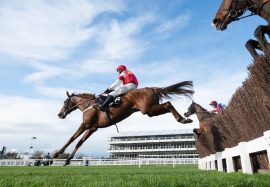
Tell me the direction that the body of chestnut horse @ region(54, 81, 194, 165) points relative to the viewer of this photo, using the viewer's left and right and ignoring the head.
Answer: facing to the left of the viewer

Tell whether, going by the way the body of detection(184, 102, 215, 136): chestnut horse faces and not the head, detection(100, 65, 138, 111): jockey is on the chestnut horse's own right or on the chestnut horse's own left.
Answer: on the chestnut horse's own left

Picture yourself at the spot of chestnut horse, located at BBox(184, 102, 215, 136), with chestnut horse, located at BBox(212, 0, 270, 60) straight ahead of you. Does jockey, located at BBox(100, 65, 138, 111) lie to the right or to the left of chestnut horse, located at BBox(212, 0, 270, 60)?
right

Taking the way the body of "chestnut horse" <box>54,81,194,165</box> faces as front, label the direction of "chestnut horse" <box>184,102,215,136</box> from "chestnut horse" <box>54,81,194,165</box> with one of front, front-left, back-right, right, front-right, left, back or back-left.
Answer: back-right

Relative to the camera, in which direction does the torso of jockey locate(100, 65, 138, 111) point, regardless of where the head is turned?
to the viewer's left

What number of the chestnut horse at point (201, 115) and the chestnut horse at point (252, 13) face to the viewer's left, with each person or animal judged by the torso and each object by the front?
2

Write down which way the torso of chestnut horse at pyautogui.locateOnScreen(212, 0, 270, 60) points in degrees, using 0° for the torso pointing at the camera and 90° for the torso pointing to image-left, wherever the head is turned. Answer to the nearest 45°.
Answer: approximately 90°

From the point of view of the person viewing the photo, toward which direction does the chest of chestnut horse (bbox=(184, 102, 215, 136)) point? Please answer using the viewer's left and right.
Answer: facing to the left of the viewer

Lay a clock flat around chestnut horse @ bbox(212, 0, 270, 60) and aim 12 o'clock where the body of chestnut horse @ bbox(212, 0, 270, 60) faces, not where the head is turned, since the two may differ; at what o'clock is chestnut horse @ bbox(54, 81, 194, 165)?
chestnut horse @ bbox(54, 81, 194, 165) is roughly at 1 o'clock from chestnut horse @ bbox(212, 0, 270, 60).

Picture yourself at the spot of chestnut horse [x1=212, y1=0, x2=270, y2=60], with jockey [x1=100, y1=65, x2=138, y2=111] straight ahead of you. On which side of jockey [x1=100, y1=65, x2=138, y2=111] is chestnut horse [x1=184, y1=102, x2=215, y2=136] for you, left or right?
right

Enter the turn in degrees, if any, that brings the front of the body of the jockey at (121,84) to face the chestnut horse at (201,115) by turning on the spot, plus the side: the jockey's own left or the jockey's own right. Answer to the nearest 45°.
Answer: approximately 135° to the jockey's own right

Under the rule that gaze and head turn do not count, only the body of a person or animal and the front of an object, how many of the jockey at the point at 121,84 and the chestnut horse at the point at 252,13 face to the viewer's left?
2

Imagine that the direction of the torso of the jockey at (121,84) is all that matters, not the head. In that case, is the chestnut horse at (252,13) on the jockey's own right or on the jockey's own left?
on the jockey's own left
